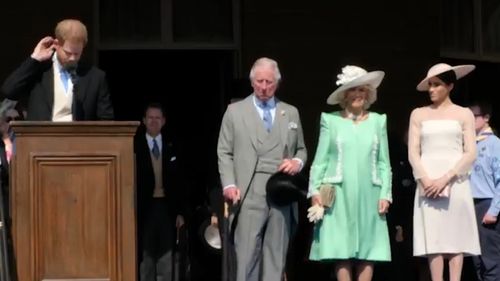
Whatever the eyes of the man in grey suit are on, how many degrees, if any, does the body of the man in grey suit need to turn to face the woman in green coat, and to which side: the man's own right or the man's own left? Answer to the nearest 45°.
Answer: approximately 90° to the man's own left

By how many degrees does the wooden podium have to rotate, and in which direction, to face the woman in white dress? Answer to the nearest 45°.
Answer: approximately 90° to its left

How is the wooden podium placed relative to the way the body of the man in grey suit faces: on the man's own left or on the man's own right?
on the man's own right

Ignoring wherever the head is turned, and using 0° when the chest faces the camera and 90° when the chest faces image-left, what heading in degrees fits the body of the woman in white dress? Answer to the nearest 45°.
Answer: approximately 0°

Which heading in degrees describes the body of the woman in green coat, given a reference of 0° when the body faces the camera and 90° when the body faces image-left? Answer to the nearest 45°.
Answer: approximately 0°

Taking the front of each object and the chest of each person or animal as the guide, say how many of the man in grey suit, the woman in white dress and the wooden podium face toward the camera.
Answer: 3

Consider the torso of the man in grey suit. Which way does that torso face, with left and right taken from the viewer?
facing the viewer

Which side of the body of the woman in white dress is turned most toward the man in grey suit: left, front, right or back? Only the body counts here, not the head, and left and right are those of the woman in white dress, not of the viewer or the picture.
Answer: right

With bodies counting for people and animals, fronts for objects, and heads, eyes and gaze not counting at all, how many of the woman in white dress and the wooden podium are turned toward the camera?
2
